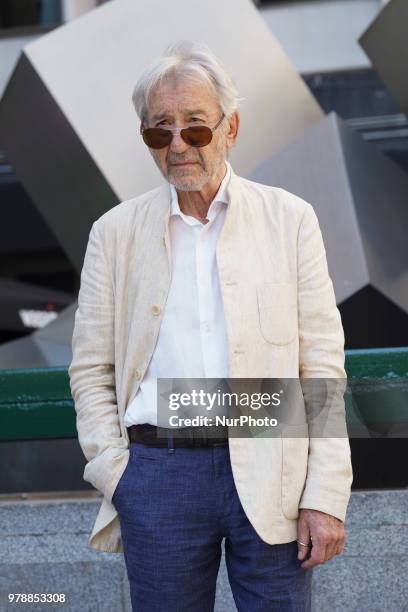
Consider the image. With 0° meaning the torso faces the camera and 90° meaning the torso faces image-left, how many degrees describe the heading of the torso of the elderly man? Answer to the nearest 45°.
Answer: approximately 0°
